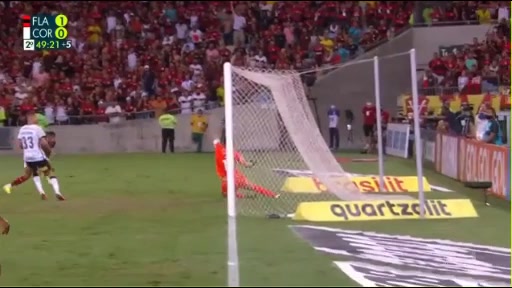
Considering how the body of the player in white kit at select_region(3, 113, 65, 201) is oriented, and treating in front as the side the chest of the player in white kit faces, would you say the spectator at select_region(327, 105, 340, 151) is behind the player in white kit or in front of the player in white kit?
in front

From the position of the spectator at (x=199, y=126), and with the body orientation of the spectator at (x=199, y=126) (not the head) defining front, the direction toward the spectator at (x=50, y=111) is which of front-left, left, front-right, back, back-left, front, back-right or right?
right

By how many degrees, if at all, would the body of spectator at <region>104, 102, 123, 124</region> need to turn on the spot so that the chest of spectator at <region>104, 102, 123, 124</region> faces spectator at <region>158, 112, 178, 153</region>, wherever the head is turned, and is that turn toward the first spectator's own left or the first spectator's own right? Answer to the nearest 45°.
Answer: approximately 45° to the first spectator's own left

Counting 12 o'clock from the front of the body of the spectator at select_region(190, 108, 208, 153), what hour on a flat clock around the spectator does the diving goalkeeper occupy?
The diving goalkeeper is roughly at 12 o'clock from the spectator.

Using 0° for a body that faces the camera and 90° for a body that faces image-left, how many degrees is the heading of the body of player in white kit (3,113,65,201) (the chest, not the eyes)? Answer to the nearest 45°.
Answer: approximately 225°

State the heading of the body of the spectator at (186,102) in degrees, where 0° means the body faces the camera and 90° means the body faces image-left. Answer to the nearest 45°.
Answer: approximately 0°

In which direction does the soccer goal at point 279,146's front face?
to the viewer's left

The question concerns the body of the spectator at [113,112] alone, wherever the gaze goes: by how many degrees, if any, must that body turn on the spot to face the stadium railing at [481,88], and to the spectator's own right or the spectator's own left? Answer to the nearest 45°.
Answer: approximately 90° to the spectator's own left

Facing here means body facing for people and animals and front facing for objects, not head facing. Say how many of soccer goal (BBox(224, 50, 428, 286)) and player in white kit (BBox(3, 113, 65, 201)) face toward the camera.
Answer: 0

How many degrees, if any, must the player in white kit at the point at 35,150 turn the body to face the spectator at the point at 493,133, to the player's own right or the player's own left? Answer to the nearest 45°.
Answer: approximately 45° to the player's own right

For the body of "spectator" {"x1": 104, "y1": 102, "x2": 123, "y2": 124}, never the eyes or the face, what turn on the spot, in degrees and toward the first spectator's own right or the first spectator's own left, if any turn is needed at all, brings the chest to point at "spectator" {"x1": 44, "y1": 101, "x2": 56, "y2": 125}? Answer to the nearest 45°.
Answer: approximately 90° to the first spectator's own right
